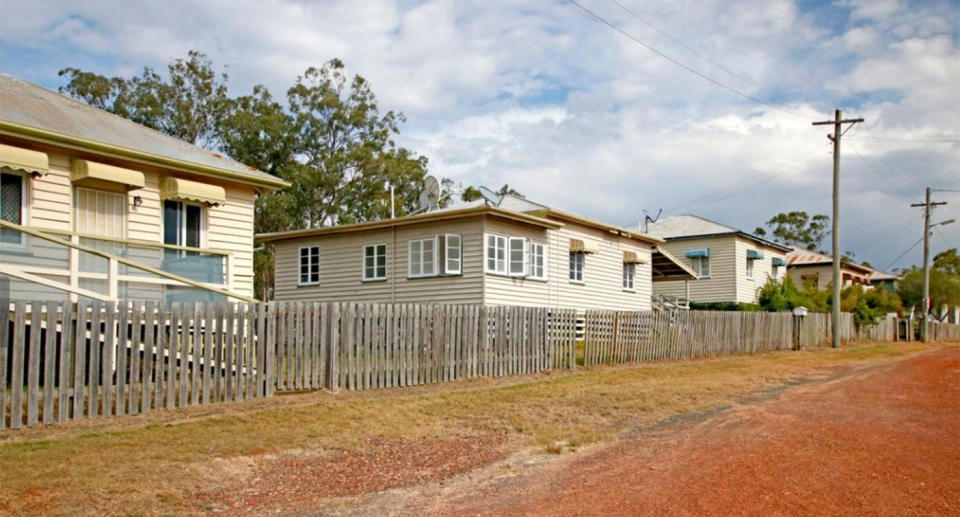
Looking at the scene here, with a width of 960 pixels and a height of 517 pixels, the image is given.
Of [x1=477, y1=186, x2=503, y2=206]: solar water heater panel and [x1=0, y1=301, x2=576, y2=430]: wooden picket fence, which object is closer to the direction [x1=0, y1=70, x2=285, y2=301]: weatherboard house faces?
the wooden picket fence

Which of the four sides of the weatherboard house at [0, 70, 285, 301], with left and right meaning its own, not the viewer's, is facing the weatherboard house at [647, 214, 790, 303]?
left

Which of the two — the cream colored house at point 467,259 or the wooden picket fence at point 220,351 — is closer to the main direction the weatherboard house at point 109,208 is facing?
the wooden picket fence

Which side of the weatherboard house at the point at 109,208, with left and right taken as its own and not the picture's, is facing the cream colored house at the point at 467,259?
left

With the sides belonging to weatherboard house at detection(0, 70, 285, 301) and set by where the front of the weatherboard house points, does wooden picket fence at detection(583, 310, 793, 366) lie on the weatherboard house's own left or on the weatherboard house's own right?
on the weatherboard house's own left

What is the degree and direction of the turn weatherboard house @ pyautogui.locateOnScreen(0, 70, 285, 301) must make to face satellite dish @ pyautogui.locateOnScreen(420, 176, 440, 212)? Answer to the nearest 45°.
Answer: approximately 90° to its left

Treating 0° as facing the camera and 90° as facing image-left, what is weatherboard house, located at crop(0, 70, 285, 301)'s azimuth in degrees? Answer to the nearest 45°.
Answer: approximately 315°

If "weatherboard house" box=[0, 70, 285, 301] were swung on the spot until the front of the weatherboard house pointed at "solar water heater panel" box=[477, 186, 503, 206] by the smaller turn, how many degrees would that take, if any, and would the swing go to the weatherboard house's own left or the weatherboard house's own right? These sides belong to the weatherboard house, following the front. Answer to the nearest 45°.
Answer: approximately 90° to the weatherboard house's own left
